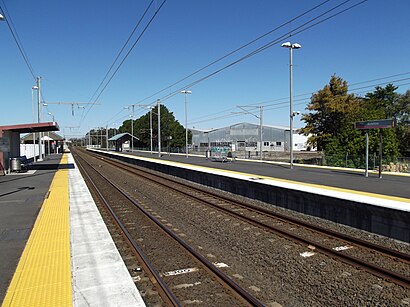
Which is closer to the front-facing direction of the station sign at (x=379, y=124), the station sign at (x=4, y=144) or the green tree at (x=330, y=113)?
the station sign

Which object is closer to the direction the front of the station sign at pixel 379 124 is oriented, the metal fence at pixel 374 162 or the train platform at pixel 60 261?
the train platform

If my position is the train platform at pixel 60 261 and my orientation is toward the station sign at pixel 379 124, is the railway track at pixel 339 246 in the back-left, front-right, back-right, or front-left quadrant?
front-right

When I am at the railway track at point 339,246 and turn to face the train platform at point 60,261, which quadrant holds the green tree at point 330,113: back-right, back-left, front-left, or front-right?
back-right

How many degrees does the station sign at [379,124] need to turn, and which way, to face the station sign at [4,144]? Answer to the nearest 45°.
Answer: approximately 45° to its right

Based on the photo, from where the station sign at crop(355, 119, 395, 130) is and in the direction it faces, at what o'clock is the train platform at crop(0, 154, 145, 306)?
The train platform is roughly at 11 o'clock from the station sign.

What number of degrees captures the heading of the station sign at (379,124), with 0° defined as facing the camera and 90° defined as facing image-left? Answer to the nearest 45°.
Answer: approximately 45°

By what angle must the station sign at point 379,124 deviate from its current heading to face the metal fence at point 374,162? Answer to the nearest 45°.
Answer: approximately 135° to its right

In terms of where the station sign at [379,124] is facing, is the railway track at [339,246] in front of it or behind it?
in front
